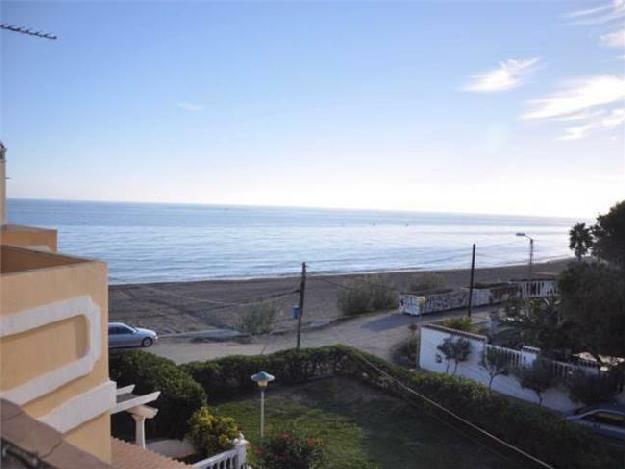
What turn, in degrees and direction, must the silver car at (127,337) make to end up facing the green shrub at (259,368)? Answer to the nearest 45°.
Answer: approximately 45° to its right

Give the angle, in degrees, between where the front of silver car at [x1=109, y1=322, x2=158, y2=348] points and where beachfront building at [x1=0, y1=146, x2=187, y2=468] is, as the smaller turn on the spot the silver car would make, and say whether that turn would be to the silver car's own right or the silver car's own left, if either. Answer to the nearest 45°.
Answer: approximately 90° to the silver car's own right

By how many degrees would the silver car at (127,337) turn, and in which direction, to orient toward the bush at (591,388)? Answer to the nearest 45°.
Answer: approximately 45° to its right

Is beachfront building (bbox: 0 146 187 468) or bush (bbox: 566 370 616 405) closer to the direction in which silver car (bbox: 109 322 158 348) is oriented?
the bush

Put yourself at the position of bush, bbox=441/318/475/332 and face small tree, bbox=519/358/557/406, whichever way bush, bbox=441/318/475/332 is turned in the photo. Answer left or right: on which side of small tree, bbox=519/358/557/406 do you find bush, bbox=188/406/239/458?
right

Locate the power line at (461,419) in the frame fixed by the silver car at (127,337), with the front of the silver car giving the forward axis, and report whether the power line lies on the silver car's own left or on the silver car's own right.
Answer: on the silver car's own right

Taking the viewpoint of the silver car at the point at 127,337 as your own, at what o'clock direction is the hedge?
The hedge is roughly at 2 o'clock from the silver car.

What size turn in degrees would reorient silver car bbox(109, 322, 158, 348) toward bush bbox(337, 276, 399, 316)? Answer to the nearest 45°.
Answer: approximately 45° to its left

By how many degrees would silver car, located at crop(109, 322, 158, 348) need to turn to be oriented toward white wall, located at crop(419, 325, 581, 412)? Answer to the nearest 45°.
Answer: approximately 45° to its right

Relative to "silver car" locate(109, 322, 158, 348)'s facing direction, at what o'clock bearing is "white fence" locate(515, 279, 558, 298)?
The white fence is roughly at 12 o'clock from the silver car.

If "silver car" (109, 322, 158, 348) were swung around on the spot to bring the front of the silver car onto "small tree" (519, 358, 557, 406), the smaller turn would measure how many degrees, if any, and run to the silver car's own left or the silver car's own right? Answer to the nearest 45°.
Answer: approximately 45° to the silver car's own right

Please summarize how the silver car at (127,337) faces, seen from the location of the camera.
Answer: facing to the right of the viewer

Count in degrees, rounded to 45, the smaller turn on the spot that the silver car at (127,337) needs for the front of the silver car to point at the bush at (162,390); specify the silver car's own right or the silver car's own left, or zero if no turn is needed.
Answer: approximately 90° to the silver car's own right

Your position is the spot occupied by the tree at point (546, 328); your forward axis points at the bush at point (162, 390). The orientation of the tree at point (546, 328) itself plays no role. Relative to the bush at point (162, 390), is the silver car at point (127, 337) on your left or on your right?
right
